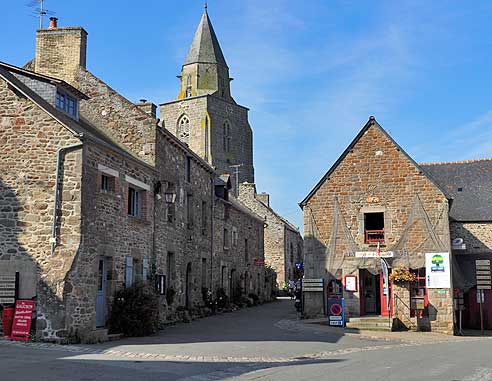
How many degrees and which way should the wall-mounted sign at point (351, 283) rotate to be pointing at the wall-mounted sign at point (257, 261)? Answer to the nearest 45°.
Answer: approximately 180°

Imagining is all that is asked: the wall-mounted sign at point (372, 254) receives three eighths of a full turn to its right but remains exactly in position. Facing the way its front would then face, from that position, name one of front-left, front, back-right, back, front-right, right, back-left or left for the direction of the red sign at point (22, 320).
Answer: left

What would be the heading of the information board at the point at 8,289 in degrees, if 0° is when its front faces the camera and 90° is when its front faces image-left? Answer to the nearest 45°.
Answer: approximately 0°

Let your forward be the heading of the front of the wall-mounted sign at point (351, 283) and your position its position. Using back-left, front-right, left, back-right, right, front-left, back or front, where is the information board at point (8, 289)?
front-right

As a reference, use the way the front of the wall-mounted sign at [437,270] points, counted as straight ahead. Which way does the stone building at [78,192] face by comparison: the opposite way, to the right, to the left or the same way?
to the left

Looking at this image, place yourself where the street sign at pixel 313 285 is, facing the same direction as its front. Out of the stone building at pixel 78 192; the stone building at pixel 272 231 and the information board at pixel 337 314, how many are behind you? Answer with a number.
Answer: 1

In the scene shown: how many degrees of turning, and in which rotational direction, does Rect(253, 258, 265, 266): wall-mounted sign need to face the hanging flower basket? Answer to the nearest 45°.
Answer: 0° — it already faces it
